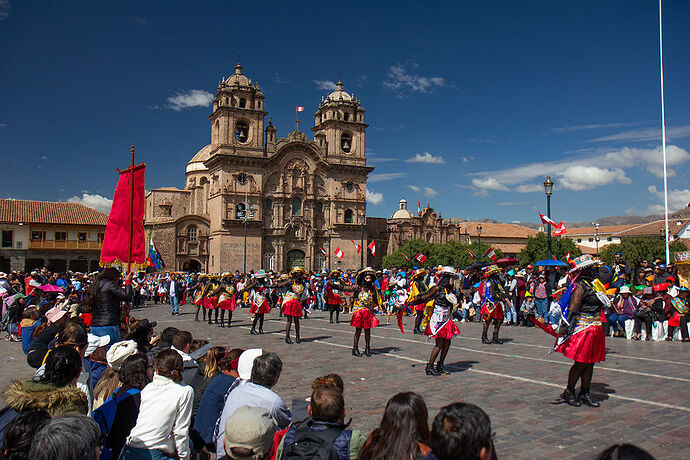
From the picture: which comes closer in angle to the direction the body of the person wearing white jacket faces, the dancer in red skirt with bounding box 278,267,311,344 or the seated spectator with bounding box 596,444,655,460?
the dancer in red skirt

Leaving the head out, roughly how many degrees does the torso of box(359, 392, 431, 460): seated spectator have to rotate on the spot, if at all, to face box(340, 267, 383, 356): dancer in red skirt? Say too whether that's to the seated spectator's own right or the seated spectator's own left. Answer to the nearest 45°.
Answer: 0° — they already face them

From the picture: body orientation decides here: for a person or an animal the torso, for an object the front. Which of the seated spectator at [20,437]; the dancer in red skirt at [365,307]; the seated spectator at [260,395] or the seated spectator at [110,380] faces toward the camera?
the dancer in red skirt

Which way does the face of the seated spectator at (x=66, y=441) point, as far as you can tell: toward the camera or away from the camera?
away from the camera

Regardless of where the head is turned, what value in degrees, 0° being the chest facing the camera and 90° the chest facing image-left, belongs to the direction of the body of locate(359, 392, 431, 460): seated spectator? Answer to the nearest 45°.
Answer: approximately 180°

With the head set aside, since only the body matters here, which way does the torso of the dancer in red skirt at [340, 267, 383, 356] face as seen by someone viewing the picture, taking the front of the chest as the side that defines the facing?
toward the camera

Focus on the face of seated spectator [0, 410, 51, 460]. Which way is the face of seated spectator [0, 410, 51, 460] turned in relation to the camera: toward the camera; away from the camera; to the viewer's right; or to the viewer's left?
away from the camera

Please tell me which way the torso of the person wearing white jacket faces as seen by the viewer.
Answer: away from the camera

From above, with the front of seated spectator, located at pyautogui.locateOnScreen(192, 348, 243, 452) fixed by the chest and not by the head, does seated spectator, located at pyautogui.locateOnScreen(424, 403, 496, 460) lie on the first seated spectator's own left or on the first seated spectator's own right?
on the first seated spectator's own right

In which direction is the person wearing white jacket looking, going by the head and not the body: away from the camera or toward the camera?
away from the camera

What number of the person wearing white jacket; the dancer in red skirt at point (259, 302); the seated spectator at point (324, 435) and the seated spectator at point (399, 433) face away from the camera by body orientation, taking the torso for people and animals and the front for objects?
3

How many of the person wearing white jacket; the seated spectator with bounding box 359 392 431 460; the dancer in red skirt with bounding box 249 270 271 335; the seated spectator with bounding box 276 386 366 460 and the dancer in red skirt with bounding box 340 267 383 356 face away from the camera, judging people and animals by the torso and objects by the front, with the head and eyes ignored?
3

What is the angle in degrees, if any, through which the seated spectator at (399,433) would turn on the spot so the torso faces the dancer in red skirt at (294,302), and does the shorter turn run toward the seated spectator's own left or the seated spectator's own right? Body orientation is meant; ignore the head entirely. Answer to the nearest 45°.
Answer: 0° — they already face them

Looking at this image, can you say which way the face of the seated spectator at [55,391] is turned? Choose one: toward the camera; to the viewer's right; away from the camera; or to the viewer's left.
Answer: away from the camera

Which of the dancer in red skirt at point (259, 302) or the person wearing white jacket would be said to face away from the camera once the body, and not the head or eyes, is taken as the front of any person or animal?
the person wearing white jacket

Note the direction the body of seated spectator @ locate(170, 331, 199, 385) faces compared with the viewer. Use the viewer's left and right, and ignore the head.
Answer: facing away from the viewer and to the right of the viewer

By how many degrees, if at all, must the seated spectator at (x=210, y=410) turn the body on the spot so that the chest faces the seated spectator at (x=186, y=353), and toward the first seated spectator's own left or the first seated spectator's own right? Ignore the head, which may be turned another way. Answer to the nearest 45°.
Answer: approximately 45° to the first seated spectator's own left
